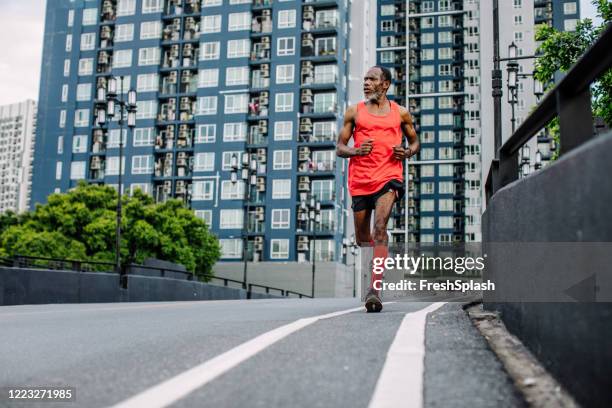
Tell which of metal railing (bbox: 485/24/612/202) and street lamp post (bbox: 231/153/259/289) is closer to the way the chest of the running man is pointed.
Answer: the metal railing

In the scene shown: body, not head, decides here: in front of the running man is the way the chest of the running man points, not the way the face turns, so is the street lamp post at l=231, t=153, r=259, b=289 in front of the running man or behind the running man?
behind

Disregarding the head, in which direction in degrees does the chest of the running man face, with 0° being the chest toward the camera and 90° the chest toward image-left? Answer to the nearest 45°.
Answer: approximately 0°
